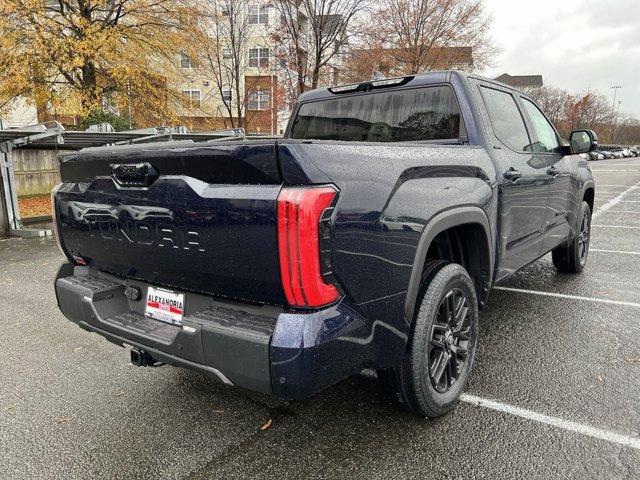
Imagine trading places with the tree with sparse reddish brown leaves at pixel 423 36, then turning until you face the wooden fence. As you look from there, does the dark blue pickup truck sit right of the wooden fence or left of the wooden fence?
left

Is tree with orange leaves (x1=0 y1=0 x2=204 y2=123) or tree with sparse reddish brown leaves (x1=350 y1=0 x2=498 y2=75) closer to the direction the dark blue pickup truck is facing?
the tree with sparse reddish brown leaves

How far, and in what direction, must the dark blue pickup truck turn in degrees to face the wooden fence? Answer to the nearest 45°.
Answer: approximately 90° to its left

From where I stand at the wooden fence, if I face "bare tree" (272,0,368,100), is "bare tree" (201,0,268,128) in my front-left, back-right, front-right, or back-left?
front-left

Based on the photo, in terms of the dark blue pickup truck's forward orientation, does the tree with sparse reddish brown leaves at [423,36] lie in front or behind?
in front

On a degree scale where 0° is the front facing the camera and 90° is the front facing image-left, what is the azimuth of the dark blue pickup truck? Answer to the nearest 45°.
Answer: approximately 225°

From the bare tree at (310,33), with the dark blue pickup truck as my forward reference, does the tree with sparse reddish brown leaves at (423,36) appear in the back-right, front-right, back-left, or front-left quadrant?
back-left

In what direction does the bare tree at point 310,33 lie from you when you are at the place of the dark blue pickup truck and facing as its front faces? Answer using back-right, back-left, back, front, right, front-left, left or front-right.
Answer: front-left

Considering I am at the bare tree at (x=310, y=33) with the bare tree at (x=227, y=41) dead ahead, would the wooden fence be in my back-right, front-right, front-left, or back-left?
front-left

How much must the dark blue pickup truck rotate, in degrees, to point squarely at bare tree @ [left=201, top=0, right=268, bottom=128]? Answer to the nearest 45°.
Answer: approximately 45° to its left

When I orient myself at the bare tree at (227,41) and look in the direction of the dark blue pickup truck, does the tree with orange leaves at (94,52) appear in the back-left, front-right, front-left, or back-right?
front-right

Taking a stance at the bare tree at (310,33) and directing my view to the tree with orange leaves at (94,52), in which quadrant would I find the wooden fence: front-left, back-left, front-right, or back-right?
front-left

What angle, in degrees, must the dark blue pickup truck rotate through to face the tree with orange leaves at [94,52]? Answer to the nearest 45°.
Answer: approximately 90° to its left

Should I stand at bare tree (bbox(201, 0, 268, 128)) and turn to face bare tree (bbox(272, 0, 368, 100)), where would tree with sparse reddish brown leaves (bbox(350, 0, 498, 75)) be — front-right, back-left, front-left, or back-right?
front-left
